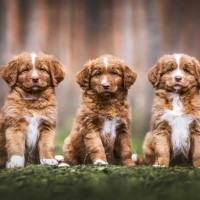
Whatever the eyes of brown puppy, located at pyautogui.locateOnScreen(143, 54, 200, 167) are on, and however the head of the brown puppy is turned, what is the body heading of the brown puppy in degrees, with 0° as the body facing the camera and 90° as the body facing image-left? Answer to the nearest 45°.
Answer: approximately 0°

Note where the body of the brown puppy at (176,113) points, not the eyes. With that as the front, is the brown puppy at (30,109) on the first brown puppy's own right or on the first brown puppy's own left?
on the first brown puppy's own right

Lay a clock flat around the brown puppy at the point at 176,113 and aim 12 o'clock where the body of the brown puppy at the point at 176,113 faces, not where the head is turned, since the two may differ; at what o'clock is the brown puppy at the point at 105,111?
the brown puppy at the point at 105,111 is roughly at 3 o'clock from the brown puppy at the point at 176,113.

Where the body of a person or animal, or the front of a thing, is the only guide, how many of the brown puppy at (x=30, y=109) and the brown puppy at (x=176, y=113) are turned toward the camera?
2

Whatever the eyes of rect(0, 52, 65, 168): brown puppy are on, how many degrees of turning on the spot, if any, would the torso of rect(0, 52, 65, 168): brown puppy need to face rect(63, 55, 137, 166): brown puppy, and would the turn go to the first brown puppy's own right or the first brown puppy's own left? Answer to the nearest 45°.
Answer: approximately 90° to the first brown puppy's own left

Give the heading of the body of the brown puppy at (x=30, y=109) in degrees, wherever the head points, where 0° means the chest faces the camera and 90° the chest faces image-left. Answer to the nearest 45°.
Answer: approximately 0°

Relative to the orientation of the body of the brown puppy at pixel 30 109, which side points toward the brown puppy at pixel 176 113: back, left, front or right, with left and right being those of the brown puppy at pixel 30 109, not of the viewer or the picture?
left
